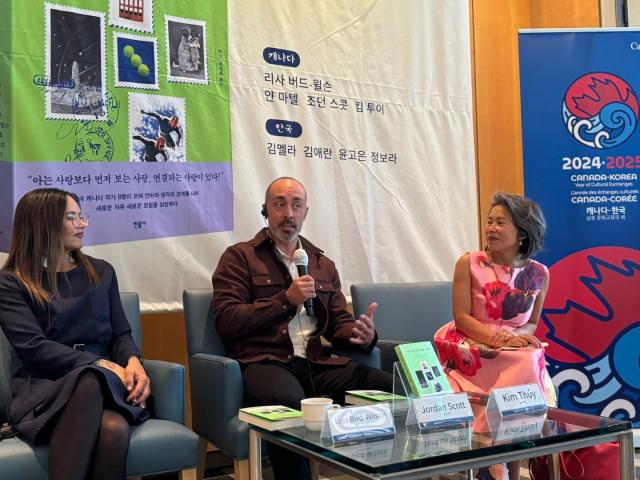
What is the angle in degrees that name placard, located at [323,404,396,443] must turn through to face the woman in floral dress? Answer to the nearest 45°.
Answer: approximately 135° to its left

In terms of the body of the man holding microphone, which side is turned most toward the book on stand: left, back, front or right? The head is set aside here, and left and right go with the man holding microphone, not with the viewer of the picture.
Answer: front

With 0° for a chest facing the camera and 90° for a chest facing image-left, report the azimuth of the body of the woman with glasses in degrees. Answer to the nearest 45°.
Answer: approximately 315°

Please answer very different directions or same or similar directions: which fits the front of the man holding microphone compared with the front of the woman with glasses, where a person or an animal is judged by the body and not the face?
same or similar directions

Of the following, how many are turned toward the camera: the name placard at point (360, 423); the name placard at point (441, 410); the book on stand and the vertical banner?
4

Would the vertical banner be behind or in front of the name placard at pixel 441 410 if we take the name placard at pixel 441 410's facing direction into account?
behind

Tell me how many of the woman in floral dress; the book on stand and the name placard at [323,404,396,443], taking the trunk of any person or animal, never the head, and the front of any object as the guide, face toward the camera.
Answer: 3

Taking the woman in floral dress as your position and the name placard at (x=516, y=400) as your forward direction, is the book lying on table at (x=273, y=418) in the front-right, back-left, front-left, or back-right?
front-right

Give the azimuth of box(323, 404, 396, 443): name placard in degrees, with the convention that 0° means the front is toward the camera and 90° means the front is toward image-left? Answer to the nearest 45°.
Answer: approximately 0°

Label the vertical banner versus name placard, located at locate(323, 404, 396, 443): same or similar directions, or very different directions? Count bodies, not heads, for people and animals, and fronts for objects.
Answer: same or similar directions

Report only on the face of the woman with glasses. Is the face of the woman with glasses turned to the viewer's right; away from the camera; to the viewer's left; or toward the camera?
to the viewer's right

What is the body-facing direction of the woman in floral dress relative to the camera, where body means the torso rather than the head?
toward the camera

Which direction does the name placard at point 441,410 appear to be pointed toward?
toward the camera

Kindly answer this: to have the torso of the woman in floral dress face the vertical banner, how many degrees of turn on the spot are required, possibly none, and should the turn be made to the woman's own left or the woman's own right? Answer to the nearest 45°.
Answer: approximately 135° to the woman's own left

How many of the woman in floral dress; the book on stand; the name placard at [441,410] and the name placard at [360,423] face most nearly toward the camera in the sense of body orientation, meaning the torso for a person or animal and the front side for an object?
4
